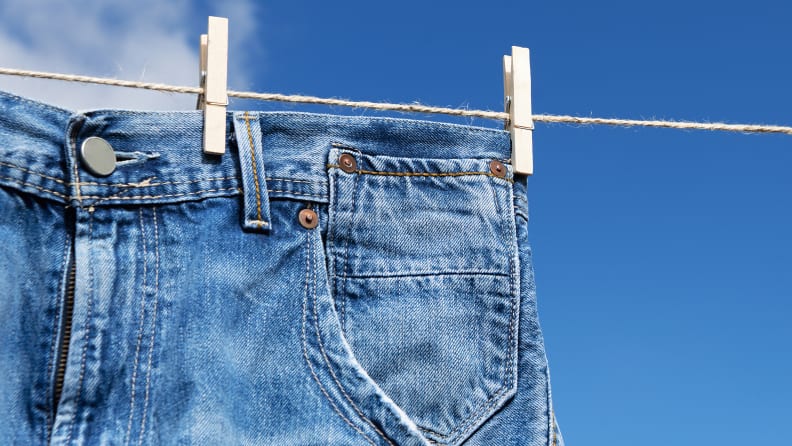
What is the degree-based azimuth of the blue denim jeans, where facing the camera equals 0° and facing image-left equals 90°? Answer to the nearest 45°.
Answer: approximately 0°
